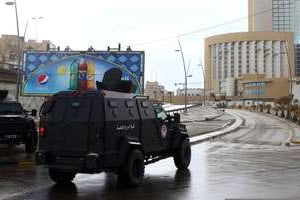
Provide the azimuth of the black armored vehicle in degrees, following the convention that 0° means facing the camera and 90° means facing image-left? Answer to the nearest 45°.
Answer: approximately 225°

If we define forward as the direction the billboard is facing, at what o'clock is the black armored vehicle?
The black armored vehicle is roughly at 12 o'clock from the billboard.

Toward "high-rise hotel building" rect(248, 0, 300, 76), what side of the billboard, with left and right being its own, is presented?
back

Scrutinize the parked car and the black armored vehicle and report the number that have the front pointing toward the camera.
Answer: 1

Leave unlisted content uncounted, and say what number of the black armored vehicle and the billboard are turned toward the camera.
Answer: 1

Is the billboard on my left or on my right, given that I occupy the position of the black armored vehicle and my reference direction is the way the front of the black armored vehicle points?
on my left

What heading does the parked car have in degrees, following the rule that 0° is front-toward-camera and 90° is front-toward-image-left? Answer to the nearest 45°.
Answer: approximately 0°
